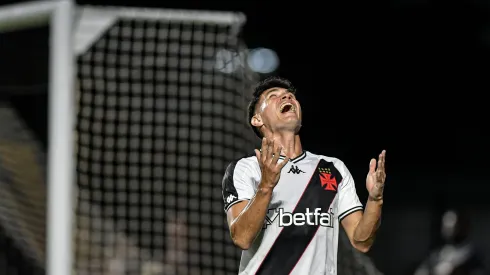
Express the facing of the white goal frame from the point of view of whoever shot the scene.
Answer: facing the viewer and to the left of the viewer

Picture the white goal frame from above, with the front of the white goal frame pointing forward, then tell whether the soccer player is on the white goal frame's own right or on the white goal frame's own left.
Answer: on the white goal frame's own left

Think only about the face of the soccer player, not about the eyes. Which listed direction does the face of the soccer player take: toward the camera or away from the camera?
toward the camera
